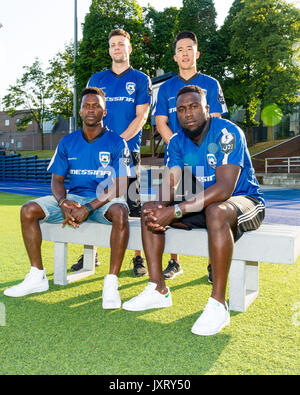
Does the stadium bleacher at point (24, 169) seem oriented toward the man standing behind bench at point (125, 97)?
yes

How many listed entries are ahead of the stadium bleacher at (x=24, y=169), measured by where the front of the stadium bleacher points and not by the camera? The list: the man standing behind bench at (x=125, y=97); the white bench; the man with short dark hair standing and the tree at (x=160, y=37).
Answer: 3

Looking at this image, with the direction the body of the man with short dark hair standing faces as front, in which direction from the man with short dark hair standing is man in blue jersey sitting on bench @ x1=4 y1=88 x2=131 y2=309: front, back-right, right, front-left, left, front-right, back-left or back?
front-right

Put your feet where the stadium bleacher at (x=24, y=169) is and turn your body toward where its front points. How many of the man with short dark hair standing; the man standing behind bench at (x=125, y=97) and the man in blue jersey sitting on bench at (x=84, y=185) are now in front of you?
3

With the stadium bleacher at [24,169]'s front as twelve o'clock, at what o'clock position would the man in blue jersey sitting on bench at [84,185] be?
The man in blue jersey sitting on bench is roughly at 12 o'clock from the stadium bleacher.

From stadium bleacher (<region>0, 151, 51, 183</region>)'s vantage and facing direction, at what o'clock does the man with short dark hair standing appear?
The man with short dark hair standing is roughly at 12 o'clock from the stadium bleacher.

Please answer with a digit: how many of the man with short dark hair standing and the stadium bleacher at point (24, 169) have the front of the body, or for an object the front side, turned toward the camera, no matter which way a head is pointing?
2
